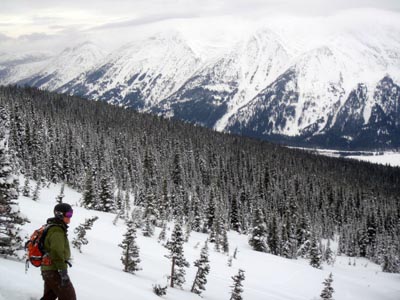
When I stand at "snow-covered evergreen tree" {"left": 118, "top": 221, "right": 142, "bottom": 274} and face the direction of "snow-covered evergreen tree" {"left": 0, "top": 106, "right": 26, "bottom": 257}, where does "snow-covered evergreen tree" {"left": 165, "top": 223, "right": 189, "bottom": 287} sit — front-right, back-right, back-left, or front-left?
back-left

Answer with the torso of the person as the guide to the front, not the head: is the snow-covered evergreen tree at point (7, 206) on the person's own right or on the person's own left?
on the person's own left

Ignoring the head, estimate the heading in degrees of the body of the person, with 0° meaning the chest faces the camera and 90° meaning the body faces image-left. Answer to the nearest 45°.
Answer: approximately 270°

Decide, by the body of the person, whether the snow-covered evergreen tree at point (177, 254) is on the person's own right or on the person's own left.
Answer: on the person's own left

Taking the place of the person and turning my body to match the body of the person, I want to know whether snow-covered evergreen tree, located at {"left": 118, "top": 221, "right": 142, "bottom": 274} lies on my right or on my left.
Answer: on my left
